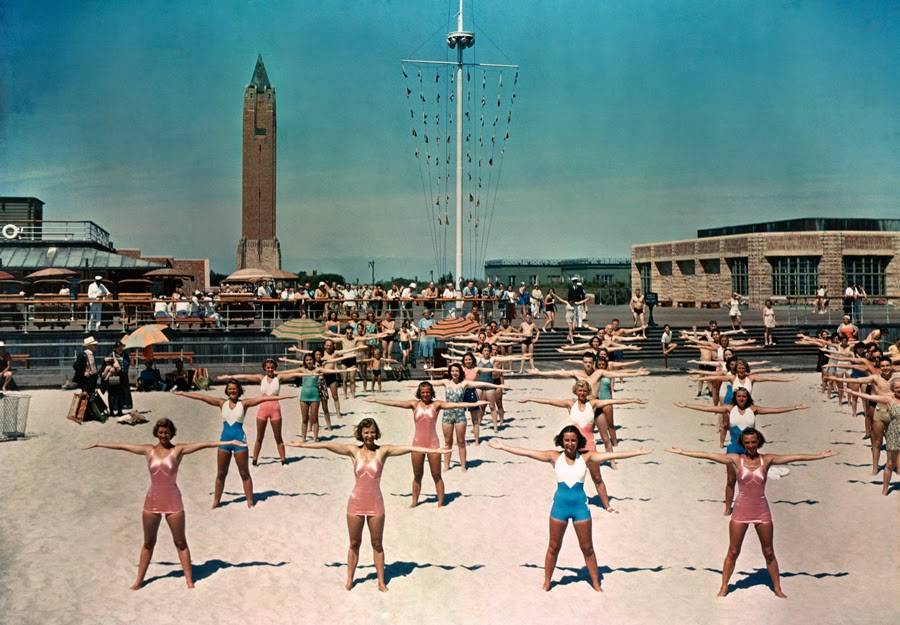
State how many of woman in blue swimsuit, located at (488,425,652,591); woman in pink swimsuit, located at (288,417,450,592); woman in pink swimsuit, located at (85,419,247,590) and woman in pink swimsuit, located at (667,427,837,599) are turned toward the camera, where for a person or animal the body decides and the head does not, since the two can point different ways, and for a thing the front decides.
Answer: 4

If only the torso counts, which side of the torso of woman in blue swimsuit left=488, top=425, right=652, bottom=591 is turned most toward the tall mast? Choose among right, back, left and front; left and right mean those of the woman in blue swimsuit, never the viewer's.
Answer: back

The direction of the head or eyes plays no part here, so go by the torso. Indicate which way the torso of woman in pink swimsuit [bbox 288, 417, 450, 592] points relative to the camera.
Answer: toward the camera

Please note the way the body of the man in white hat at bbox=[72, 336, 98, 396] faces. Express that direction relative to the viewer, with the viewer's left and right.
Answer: facing to the right of the viewer

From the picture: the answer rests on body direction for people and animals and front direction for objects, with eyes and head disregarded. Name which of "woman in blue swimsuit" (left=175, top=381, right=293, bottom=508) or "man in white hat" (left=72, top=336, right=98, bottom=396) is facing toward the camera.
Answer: the woman in blue swimsuit

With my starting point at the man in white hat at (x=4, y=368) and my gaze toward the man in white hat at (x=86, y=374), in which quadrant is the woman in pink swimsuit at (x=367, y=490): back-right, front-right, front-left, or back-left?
front-right

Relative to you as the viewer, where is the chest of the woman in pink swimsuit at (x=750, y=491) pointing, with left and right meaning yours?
facing the viewer

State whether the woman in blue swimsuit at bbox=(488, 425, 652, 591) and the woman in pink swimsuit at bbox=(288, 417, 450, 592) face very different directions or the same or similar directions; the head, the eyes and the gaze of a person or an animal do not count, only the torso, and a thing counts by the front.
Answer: same or similar directions

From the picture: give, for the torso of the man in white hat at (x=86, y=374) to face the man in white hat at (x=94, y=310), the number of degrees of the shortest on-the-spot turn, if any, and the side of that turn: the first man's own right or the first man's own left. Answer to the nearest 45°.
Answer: approximately 90° to the first man's own left

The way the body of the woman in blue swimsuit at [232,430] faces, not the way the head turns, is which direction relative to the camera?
toward the camera

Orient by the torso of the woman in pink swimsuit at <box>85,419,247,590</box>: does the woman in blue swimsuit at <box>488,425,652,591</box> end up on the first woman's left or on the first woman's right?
on the first woman's left

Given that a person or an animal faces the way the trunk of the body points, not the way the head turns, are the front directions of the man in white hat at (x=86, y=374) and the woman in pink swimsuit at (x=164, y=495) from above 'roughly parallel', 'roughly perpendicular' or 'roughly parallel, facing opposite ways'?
roughly perpendicular

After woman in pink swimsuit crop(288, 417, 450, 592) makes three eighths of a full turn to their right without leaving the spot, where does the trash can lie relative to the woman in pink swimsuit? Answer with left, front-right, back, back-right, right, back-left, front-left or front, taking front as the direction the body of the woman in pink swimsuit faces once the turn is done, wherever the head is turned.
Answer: front

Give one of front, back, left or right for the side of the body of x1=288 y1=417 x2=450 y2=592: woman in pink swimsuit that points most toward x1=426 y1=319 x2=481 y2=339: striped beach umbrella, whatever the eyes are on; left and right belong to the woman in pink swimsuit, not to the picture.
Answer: back

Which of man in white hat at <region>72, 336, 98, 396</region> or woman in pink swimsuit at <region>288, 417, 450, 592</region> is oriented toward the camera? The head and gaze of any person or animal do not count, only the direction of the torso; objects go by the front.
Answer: the woman in pink swimsuit

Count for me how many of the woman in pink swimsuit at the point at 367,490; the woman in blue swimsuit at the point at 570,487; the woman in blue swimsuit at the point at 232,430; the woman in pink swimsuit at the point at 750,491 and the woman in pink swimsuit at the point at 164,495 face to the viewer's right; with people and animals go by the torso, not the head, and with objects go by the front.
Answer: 0

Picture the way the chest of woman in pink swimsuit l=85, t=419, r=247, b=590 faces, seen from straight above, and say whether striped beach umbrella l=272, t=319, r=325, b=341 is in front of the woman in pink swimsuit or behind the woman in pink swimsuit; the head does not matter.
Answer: behind

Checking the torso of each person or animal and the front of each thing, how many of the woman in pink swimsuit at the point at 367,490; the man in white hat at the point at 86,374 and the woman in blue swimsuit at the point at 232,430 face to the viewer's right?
1
